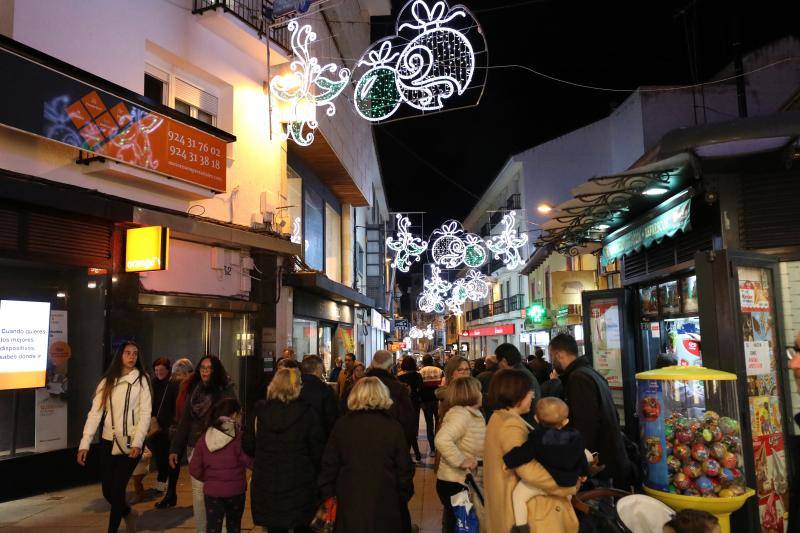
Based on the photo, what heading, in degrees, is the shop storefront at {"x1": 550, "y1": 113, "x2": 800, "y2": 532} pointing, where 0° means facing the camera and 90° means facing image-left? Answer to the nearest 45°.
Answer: approximately 45°

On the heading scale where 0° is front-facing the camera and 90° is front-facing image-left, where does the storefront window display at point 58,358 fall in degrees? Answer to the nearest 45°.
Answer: approximately 315°

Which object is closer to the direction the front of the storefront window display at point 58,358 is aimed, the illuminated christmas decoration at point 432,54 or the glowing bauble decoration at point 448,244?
the illuminated christmas decoration

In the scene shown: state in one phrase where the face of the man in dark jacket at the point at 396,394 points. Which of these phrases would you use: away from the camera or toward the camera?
away from the camera

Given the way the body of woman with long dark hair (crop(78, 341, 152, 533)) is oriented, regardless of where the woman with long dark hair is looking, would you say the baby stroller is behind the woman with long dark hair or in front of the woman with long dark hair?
in front

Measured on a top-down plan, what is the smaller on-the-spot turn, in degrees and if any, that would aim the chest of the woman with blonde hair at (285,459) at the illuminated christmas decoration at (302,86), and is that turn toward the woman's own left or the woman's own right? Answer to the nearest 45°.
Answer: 0° — they already face it

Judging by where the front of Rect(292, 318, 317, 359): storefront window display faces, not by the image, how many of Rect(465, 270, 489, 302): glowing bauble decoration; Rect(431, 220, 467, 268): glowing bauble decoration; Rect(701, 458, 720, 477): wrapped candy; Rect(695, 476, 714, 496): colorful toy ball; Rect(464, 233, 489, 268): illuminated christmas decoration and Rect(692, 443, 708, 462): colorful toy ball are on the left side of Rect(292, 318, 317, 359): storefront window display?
3

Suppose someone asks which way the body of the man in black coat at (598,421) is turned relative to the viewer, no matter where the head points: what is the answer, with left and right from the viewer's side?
facing to the left of the viewer

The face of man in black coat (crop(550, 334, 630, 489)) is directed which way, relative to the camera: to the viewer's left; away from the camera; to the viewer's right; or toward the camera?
to the viewer's left

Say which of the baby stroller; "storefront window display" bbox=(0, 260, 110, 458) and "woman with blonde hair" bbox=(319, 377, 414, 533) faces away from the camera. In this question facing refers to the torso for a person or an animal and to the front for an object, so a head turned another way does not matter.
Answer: the woman with blonde hair

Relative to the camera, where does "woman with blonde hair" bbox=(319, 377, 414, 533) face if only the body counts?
away from the camera

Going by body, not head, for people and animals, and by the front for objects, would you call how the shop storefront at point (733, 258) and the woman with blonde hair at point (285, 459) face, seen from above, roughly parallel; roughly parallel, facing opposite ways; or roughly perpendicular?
roughly perpendicular

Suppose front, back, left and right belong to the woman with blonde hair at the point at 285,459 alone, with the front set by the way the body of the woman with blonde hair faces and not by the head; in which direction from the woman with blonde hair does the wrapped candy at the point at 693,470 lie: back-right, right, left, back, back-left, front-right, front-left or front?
right
